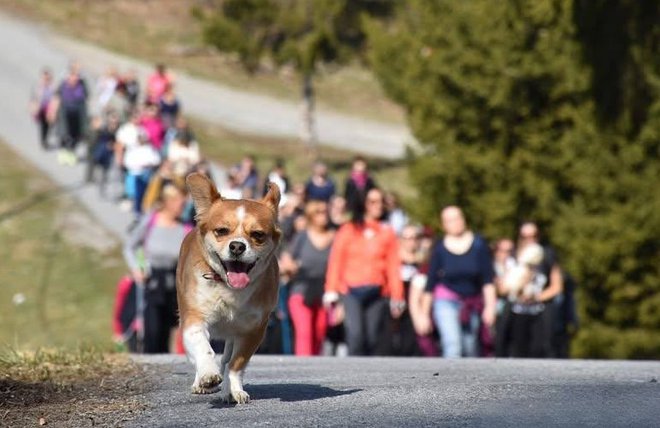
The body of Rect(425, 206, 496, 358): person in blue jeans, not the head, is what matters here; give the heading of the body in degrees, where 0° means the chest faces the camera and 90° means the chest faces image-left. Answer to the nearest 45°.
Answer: approximately 0°

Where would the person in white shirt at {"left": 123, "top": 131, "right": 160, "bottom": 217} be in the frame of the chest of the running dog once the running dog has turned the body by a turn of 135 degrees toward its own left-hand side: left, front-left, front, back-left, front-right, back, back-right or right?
front-left

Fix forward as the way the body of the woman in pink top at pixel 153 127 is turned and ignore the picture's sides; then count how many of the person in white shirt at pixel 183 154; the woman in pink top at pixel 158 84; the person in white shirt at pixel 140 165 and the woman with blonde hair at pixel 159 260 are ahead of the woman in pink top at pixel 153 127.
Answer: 3

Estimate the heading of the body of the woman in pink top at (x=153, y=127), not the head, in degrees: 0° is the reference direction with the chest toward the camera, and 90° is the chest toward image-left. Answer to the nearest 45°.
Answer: approximately 0°

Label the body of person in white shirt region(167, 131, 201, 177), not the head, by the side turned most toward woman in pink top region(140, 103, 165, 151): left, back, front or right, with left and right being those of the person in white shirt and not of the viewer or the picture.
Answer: back

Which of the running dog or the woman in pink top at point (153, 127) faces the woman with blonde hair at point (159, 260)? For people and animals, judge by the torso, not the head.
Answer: the woman in pink top

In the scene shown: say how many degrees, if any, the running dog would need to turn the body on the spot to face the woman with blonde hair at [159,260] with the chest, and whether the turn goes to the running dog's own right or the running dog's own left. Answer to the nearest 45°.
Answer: approximately 180°
